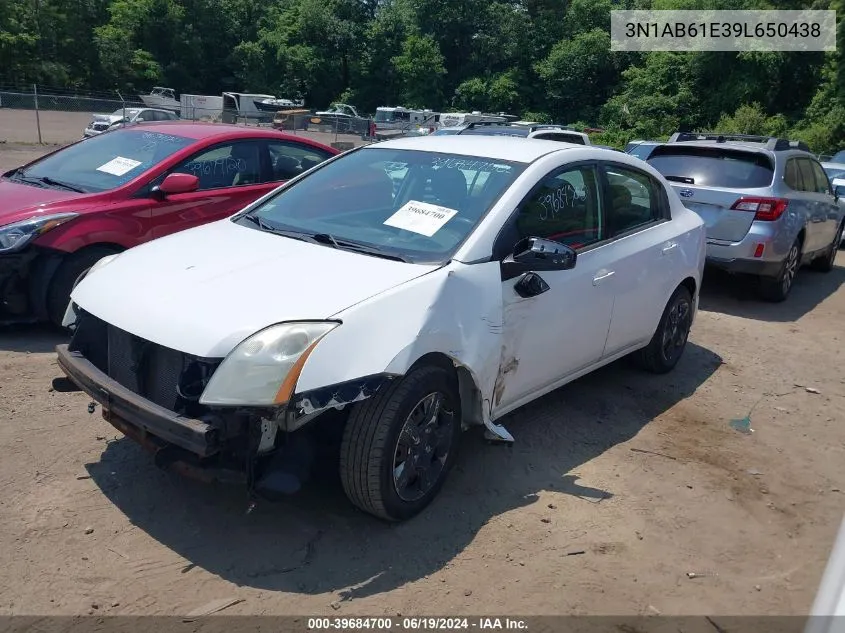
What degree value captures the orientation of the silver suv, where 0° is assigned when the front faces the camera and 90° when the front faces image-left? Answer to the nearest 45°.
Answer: approximately 225°

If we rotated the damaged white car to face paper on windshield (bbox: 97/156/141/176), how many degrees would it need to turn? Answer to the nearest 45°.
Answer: approximately 90° to its right

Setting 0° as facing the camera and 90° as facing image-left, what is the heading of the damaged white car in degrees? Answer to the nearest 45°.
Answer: approximately 45°

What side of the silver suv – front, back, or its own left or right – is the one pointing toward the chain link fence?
left

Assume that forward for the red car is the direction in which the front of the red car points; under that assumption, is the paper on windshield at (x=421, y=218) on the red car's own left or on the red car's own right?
on the red car's own left

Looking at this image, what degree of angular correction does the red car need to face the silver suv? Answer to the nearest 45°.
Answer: approximately 135° to its left

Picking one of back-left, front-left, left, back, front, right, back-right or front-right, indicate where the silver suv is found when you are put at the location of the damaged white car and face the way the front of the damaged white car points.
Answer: back

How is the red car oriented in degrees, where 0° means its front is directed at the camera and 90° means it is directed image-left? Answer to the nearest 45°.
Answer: approximately 45°
